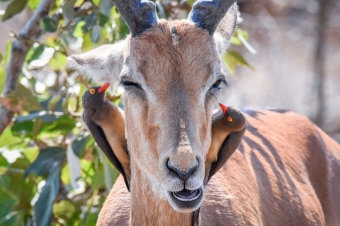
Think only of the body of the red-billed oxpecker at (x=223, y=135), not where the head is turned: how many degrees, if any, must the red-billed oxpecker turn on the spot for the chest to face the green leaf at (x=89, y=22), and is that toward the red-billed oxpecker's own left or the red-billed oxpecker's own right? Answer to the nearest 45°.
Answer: approximately 45° to the red-billed oxpecker's own right

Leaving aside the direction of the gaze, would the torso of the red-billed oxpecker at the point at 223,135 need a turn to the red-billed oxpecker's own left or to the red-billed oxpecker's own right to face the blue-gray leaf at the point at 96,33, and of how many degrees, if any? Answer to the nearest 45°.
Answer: approximately 45° to the red-billed oxpecker's own right

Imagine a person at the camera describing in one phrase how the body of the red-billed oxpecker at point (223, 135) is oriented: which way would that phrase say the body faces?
to the viewer's left
